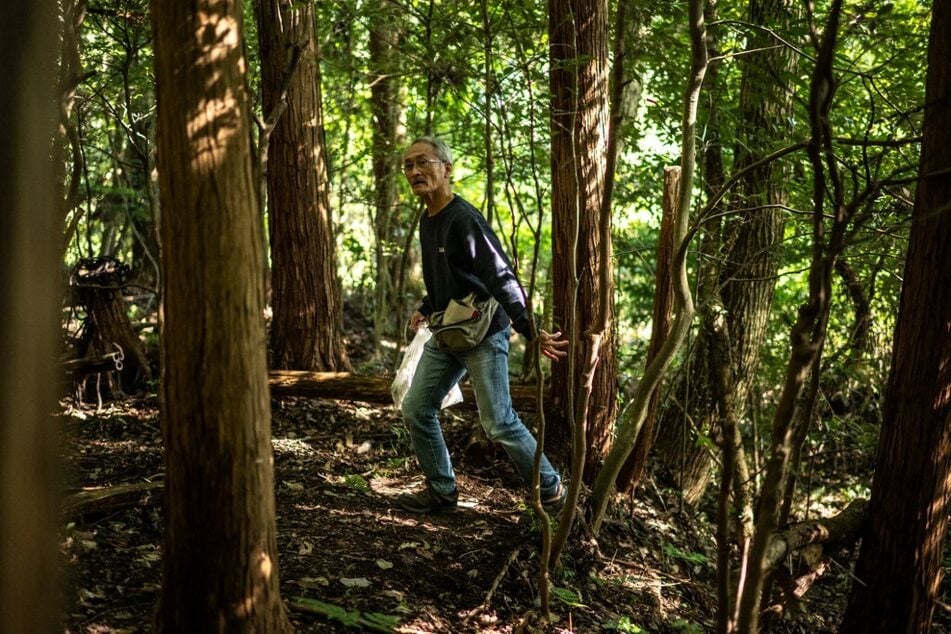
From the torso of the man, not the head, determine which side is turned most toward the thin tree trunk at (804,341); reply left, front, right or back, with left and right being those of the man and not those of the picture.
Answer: left

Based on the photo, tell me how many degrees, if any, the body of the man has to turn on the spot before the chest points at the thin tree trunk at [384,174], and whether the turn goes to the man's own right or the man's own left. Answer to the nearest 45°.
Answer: approximately 135° to the man's own right

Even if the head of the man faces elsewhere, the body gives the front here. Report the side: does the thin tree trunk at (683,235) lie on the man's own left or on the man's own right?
on the man's own left

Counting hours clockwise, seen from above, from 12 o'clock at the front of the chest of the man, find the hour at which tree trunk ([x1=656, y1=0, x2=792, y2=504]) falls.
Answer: The tree trunk is roughly at 6 o'clock from the man.

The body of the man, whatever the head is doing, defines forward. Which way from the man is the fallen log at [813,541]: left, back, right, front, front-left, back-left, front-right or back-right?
back-left

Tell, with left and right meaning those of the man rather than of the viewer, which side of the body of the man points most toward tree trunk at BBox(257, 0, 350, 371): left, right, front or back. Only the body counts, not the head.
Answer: right

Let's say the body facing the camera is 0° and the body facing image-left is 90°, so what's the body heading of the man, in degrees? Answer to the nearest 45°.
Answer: approximately 45°

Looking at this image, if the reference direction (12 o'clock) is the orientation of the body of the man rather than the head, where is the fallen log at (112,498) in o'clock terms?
The fallen log is roughly at 1 o'clock from the man.

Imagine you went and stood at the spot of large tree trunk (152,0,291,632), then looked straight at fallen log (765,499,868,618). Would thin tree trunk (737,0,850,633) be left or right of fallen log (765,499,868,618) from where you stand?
right

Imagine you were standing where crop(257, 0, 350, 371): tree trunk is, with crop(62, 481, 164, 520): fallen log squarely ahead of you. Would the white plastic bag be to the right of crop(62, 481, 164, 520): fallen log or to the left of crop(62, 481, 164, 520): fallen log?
left

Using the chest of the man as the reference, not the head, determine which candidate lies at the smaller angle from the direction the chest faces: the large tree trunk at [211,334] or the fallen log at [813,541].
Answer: the large tree trunk
